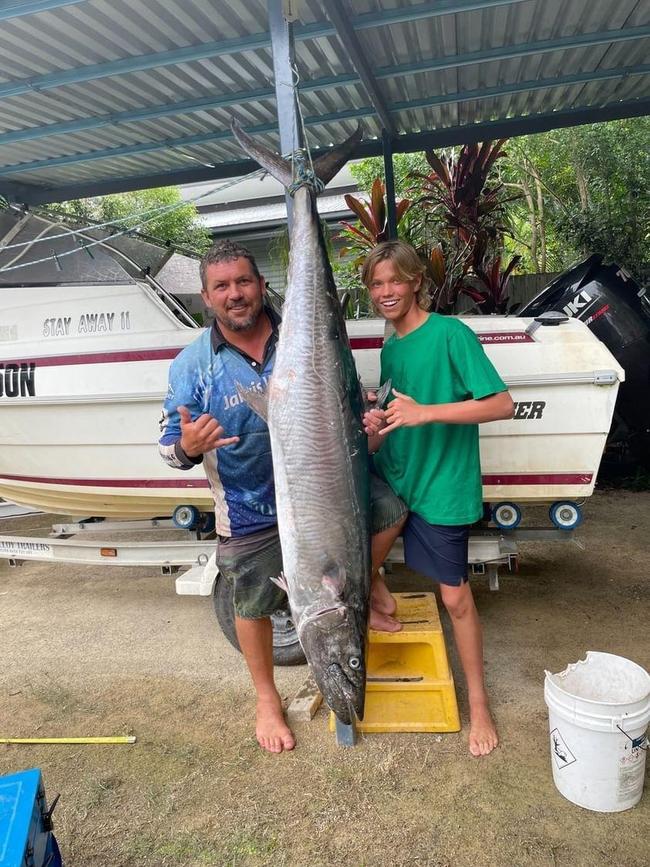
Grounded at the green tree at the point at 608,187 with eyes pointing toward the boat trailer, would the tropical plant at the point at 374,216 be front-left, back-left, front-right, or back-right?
front-right

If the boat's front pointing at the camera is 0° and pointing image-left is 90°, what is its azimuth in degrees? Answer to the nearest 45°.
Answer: approximately 90°

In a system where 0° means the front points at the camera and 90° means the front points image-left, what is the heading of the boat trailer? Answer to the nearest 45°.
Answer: approximately 90°

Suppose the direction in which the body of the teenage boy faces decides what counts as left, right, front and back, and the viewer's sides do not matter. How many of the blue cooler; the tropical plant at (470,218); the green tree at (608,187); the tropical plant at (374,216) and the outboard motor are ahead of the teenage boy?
1

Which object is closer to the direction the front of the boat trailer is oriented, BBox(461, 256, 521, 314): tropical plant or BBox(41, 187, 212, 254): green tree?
the green tree

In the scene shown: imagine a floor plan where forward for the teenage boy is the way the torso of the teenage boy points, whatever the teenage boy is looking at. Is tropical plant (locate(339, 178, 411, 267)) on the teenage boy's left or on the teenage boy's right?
on the teenage boy's right

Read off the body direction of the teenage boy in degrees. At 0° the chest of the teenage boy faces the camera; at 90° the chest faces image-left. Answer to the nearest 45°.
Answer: approximately 45°

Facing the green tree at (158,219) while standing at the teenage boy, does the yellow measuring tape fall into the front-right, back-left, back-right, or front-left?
front-left

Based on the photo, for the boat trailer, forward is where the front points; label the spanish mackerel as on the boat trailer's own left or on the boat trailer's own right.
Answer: on the boat trailer's own left
